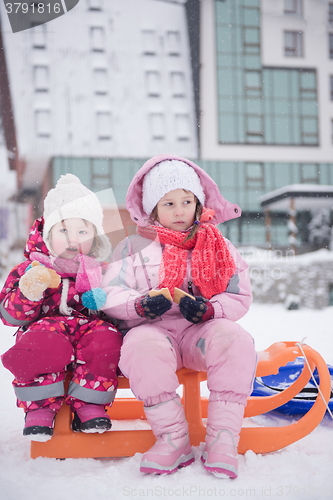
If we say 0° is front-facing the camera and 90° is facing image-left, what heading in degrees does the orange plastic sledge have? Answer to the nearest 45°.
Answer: approximately 270°
